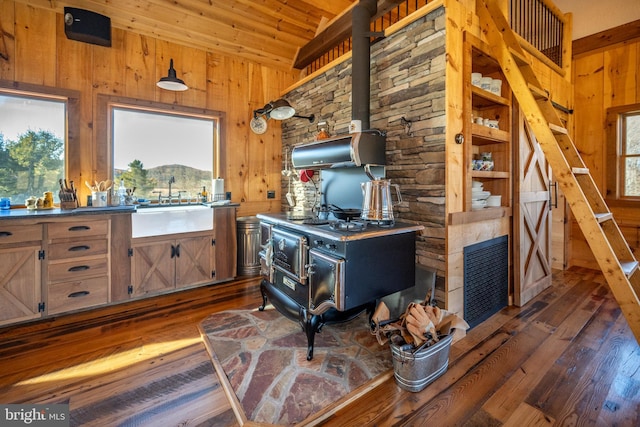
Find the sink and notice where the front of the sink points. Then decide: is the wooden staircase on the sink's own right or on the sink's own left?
on the sink's own left

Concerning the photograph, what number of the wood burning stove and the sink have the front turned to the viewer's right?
0

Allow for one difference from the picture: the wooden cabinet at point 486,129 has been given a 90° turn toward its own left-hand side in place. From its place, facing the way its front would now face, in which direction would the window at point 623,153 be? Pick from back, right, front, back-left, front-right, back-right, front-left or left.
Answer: front

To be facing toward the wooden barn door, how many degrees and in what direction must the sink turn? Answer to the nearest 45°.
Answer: approximately 45° to its left

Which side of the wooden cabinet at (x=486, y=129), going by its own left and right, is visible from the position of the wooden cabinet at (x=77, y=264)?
right
